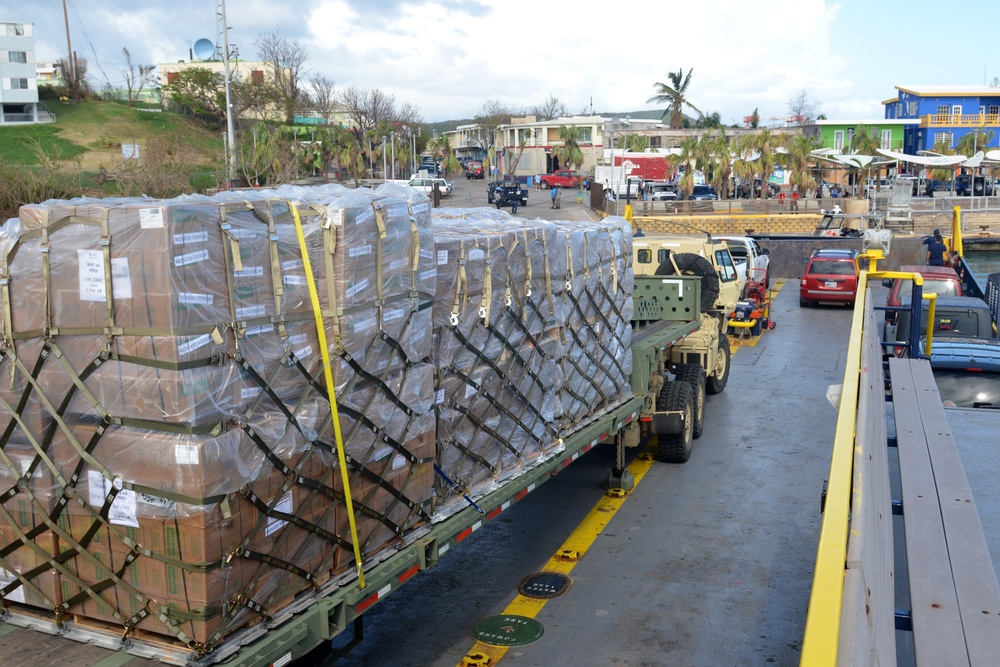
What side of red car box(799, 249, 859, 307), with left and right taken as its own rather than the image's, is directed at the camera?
back

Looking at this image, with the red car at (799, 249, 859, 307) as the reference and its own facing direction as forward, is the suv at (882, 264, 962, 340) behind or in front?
behind

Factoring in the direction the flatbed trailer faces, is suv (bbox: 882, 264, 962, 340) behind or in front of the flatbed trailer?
in front

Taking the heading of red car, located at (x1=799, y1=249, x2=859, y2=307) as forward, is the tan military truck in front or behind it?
behind

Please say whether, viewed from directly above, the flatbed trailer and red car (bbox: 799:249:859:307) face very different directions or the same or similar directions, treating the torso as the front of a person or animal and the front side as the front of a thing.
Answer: same or similar directions

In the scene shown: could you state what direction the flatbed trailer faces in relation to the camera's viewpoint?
facing away from the viewer and to the right of the viewer
